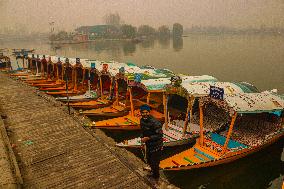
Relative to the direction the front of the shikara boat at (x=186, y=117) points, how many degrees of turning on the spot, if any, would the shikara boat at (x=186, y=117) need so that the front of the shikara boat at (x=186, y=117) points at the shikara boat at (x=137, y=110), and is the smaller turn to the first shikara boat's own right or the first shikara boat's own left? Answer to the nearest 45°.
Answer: approximately 90° to the first shikara boat's own right

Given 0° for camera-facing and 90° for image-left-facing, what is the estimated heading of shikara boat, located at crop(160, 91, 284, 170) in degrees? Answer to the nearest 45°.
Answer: approximately 45°

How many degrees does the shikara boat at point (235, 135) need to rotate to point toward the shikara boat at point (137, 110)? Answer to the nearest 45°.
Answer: approximately 90° to its right

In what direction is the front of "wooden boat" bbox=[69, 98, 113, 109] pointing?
to the viewer's left

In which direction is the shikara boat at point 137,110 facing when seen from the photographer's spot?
facing the viewer and to the left of the viewer

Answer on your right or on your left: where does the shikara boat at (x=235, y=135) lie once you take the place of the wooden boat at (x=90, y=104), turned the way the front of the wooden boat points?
on your left

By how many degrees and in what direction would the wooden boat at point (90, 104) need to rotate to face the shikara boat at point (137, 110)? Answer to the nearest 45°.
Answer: approximately 135° to its left

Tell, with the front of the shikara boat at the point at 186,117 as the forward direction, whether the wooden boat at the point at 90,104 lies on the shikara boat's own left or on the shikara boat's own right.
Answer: on the shikara boat's own right

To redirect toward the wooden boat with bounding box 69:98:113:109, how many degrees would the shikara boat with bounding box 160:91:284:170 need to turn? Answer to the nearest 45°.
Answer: approximately 90° to its right

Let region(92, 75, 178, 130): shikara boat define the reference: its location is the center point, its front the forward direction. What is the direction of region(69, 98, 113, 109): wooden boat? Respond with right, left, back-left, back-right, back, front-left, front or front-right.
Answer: right

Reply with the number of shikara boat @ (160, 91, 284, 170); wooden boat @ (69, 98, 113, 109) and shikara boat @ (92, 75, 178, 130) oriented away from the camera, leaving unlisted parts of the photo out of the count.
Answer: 0

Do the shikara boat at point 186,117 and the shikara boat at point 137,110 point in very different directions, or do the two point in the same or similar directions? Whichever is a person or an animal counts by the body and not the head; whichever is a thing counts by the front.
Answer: same or similar directions

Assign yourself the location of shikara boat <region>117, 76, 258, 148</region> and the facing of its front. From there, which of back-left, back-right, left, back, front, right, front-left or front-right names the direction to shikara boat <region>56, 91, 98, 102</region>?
right

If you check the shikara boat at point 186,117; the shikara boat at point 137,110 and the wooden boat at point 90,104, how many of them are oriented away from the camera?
0
